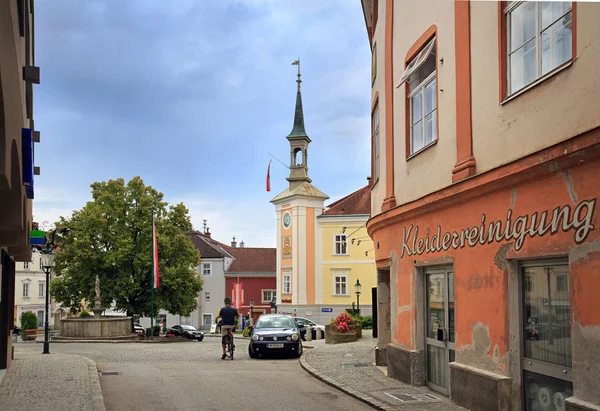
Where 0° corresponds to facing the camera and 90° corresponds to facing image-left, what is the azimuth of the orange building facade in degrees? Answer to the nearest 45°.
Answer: approximately 45°

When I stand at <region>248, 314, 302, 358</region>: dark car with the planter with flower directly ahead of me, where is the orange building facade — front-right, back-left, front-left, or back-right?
back-right

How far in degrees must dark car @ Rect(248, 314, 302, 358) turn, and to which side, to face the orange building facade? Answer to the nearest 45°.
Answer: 0° — it already faces it

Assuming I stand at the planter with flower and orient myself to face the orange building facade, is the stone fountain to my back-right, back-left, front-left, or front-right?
back-right
